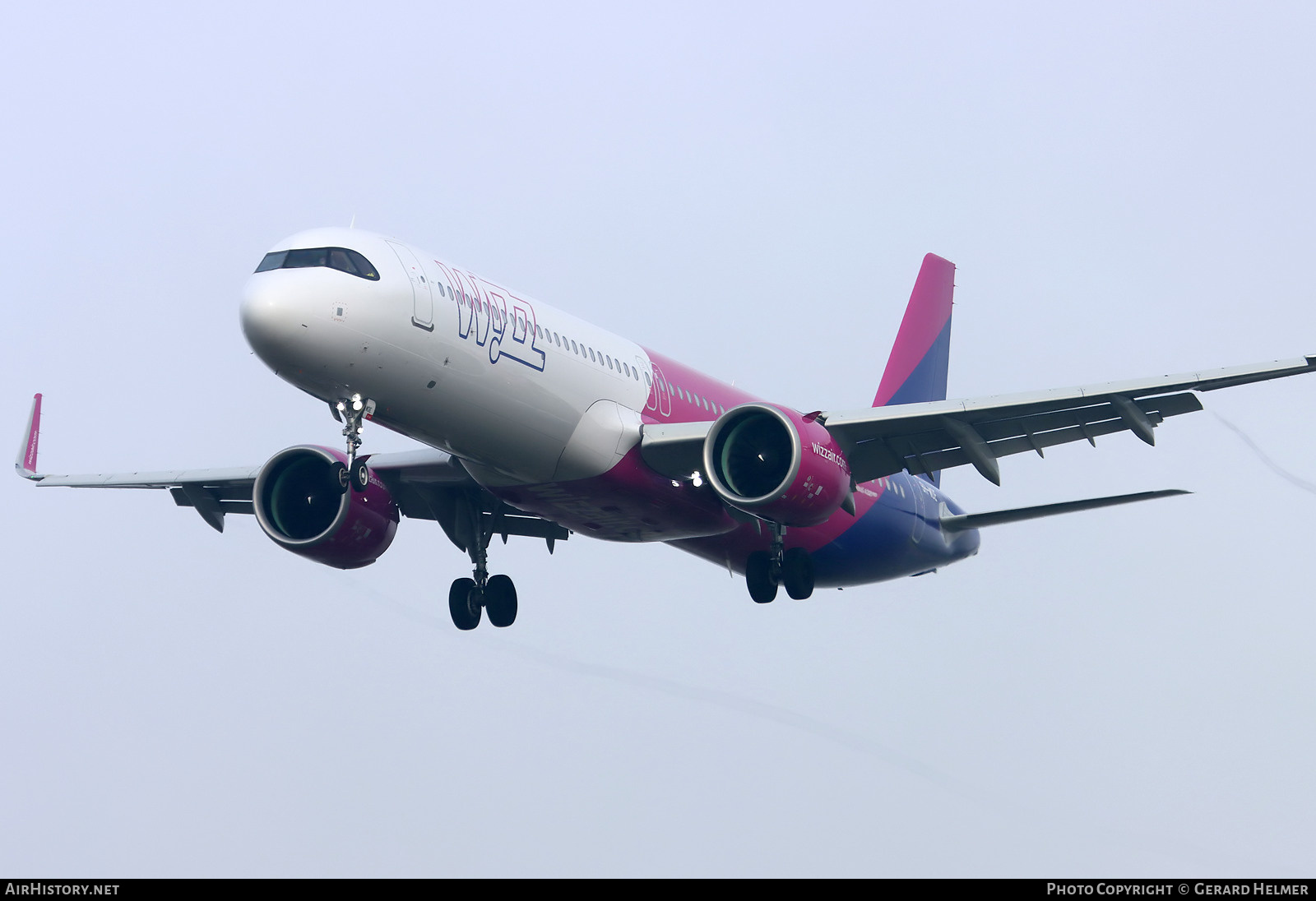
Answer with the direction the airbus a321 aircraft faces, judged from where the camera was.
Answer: facing the viewer and to the left of the viewer
